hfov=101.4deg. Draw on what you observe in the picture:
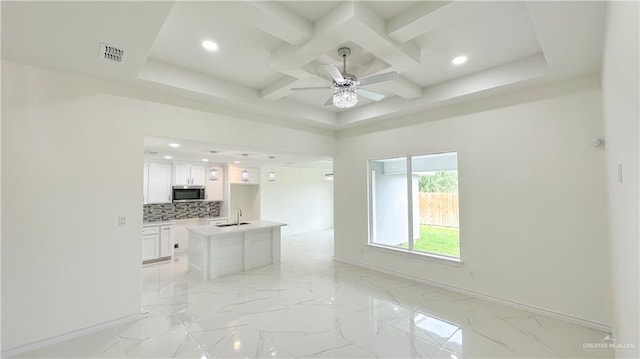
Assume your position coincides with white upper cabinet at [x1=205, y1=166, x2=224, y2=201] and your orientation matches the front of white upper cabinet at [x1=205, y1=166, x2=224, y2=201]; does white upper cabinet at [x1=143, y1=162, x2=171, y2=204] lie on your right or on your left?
on your right

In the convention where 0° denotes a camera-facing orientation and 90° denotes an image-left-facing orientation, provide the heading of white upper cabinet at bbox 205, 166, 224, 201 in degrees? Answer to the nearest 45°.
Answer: approximately 0°

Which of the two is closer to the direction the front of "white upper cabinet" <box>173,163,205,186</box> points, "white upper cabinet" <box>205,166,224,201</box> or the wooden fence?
the wooden fence

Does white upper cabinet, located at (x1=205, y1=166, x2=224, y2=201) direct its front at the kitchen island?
yes

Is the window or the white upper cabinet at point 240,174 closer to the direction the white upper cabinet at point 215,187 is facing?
the window

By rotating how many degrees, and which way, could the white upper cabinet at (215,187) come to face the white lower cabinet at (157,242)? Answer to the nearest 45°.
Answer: approximately 45° to its right

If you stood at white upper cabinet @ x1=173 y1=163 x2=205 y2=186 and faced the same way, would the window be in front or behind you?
in front

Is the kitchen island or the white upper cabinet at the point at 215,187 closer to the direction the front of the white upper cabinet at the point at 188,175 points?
the kitchen island

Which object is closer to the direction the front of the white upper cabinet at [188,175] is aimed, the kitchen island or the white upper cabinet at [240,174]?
the kitchen island

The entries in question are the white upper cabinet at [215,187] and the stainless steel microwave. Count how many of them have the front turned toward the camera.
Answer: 2

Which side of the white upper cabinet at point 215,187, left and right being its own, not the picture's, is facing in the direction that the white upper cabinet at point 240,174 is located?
left

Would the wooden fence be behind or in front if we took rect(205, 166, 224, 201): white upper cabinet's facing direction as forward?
in front

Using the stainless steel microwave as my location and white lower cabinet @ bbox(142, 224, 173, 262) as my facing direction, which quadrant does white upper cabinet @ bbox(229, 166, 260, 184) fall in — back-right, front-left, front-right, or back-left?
back-left
